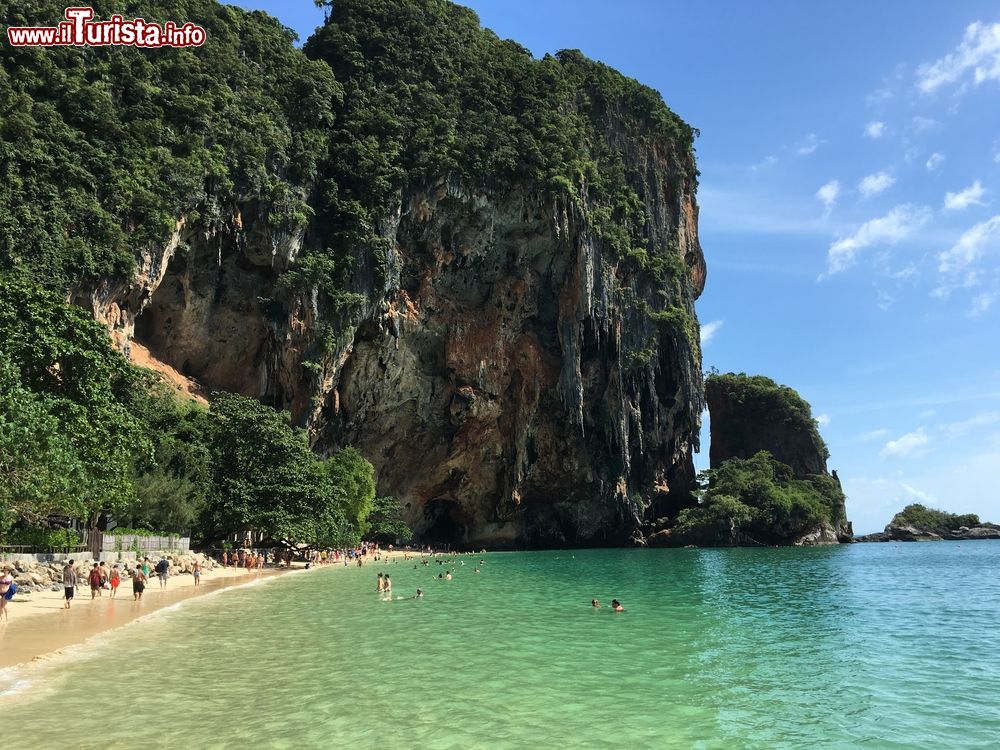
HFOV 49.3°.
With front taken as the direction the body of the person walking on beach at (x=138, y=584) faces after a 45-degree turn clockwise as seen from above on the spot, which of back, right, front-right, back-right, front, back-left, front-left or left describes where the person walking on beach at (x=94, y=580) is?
back-left

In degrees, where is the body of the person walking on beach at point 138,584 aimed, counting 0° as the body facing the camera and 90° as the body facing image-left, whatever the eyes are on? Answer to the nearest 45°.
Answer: approximately 180°
